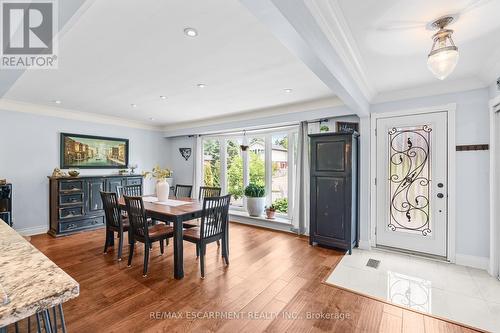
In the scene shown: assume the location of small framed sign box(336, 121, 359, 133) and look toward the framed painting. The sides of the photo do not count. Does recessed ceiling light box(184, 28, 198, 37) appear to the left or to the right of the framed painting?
left

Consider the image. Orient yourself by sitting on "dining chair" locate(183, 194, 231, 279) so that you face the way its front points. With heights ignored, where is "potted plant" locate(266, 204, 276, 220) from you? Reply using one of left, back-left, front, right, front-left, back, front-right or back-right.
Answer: right

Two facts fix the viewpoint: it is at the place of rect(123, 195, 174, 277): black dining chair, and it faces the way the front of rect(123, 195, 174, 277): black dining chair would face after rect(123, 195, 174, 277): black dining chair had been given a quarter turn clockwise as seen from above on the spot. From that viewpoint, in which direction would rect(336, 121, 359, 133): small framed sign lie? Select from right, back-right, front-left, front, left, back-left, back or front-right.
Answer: front-left

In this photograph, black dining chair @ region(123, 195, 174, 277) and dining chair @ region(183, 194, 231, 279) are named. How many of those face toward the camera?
0

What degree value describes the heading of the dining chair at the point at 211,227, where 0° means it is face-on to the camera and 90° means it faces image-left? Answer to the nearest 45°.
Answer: approximately 135°

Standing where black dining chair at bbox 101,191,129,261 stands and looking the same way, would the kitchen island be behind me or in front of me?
behind
